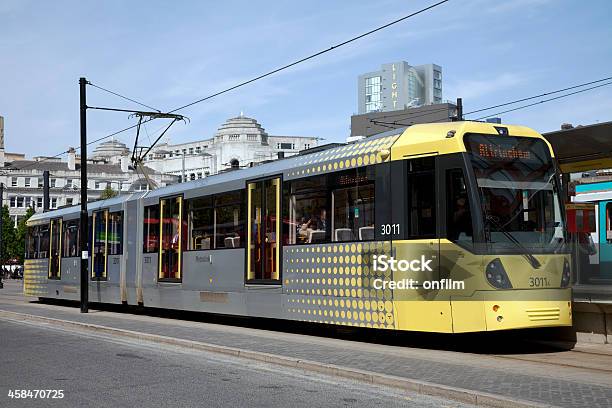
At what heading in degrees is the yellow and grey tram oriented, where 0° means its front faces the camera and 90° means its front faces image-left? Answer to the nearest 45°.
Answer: approximately 315°

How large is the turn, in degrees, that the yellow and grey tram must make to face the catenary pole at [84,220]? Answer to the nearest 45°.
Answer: approximately 180°
